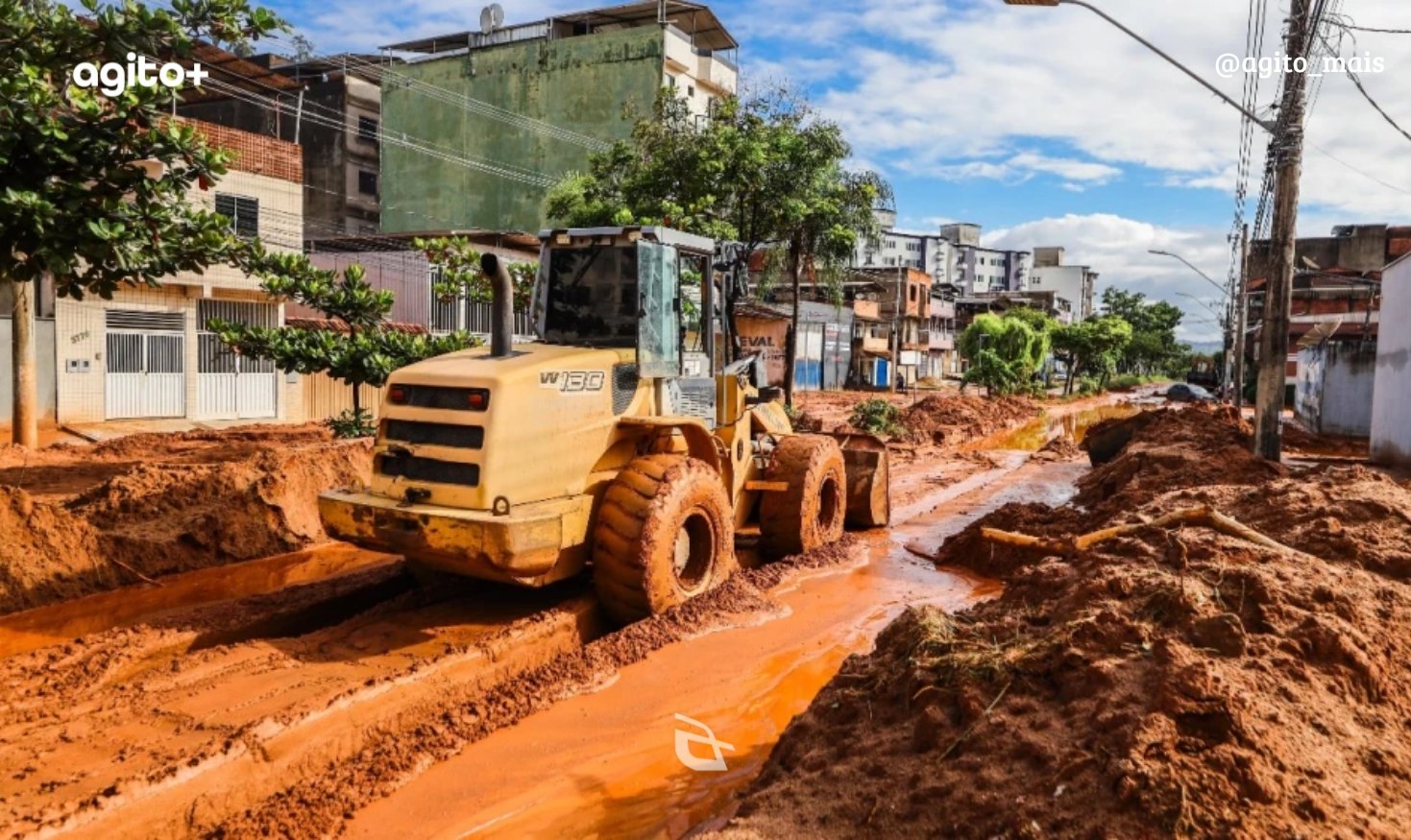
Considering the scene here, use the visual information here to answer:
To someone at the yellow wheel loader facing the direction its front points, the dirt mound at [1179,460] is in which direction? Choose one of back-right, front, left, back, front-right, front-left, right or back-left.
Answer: front

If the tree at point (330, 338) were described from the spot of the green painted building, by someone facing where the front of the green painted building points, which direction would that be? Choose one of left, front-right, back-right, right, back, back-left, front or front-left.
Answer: front-right

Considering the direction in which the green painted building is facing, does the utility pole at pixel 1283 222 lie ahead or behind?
ahead

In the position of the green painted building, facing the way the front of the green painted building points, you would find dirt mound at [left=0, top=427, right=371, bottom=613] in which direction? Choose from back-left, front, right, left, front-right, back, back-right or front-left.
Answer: front-right

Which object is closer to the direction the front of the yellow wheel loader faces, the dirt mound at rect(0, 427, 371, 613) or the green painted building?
the green painted building

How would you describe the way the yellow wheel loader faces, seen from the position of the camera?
facing away from the viewer and to the right of the viewer

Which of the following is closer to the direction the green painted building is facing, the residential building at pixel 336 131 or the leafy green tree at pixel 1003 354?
the leafy green tree

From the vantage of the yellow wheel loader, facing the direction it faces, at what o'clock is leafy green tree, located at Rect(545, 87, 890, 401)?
The leafy green tree is roughly at 11 o'clock from the yellow wheel loader.

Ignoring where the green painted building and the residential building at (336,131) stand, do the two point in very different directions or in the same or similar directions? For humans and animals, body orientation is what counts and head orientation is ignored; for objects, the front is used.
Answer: same or similar directions

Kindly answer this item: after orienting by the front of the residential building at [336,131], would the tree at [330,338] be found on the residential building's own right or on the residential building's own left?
on the residential building's own right

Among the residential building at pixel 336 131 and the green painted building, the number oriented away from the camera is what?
0

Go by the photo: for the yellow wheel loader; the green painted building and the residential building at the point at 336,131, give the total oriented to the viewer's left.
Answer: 0

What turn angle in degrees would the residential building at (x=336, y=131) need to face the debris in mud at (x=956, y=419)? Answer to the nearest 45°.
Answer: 0° — it already faces it

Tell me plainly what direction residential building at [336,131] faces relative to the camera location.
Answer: facing the viewer and to the right of the viewer
